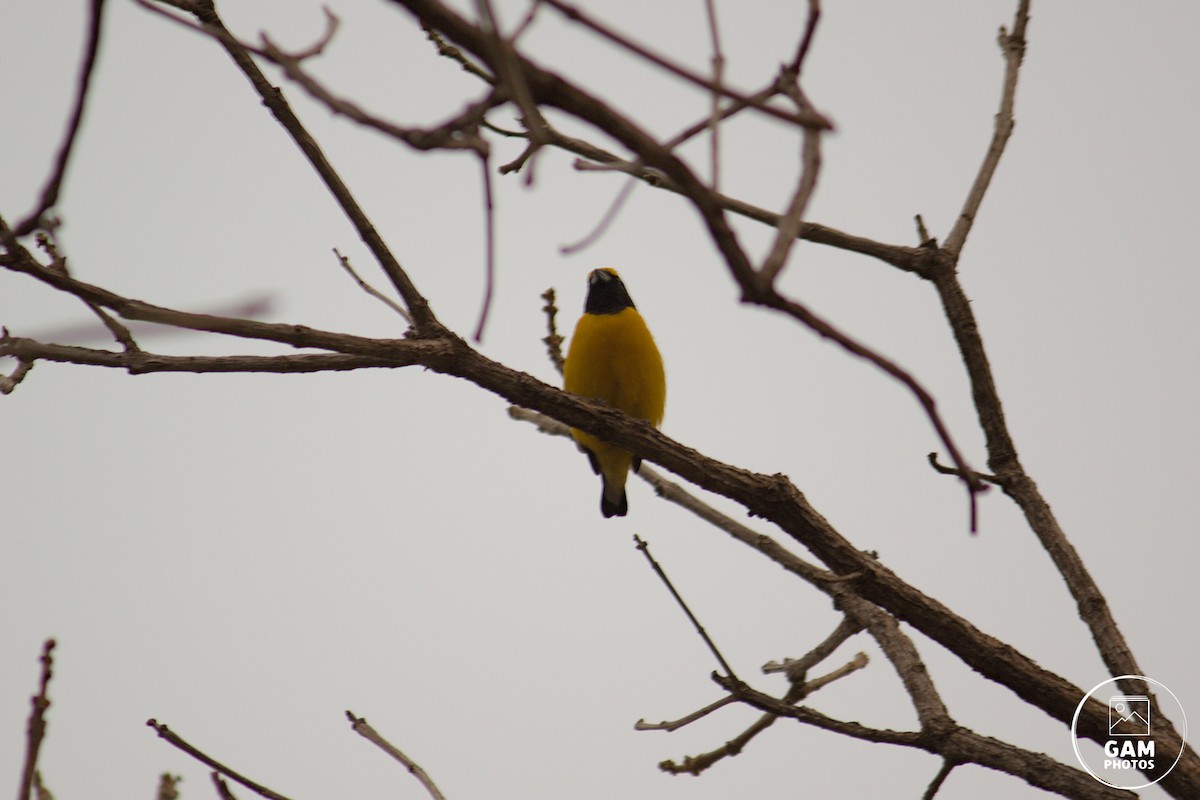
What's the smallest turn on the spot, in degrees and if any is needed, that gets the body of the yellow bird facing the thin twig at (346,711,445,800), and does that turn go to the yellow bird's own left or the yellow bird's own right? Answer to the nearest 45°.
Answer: approximately 90° to the yellow bird's own right

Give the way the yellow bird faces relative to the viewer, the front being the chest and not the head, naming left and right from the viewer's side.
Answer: facing the viewer

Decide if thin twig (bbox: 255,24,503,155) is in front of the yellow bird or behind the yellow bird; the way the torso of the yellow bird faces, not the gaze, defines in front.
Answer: in front

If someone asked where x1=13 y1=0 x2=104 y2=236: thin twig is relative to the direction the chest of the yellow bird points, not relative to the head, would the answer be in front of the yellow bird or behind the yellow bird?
in front
